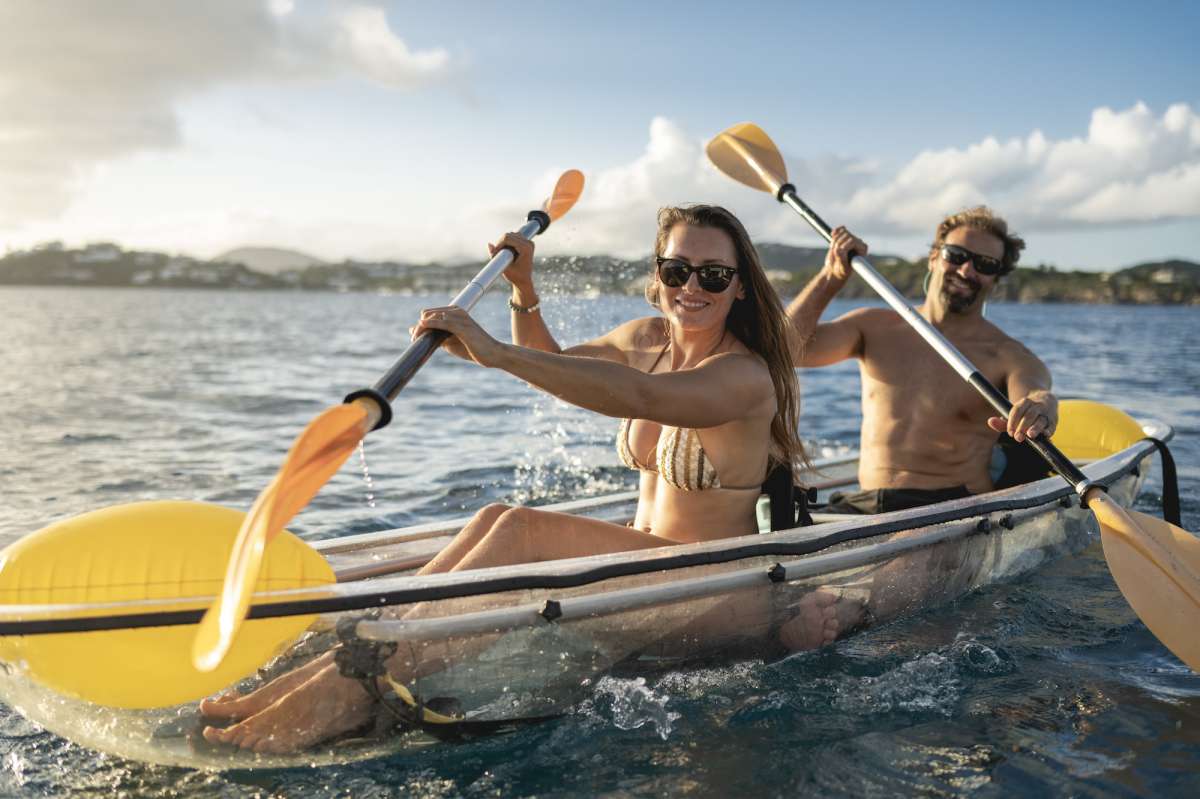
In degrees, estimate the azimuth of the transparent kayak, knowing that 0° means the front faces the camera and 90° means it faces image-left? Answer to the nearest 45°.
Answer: approximately 45°

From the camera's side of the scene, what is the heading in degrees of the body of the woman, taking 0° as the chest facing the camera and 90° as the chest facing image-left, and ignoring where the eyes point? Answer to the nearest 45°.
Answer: approximately 45°

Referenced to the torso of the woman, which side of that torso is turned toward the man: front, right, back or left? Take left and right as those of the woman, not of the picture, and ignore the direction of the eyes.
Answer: back
